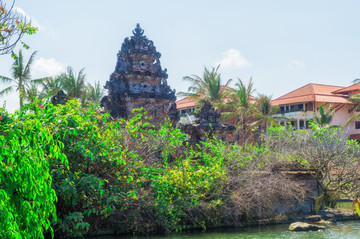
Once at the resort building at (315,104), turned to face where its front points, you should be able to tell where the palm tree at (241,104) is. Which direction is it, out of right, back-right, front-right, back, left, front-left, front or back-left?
front

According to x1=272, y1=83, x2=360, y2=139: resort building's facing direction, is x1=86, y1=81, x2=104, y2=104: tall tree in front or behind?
in front

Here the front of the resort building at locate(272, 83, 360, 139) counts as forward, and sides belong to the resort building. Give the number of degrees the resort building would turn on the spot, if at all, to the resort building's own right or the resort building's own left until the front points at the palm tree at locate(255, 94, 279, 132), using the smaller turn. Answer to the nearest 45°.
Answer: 0° — it already faces it

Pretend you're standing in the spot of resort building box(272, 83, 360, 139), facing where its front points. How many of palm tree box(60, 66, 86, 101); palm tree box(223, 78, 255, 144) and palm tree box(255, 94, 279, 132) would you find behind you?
0

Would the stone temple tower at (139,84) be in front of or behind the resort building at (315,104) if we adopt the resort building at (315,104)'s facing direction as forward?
in front

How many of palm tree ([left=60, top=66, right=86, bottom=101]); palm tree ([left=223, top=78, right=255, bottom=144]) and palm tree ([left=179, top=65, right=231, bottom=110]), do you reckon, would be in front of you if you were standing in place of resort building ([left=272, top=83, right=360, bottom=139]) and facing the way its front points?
3

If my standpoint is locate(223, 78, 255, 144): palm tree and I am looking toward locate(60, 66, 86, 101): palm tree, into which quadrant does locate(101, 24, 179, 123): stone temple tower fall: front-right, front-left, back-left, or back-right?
front-left

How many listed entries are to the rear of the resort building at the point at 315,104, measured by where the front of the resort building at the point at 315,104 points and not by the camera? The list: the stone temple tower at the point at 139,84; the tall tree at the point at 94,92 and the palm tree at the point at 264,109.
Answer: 0

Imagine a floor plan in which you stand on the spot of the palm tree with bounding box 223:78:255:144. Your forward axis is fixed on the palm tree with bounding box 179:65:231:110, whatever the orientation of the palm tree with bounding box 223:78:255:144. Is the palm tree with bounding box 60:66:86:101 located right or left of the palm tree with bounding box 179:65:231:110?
left

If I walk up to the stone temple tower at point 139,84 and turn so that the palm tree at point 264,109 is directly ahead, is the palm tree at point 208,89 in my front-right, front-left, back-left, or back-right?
front-left

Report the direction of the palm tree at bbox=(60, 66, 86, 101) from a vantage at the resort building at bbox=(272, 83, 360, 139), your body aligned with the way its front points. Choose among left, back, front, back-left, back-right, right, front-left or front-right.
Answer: front

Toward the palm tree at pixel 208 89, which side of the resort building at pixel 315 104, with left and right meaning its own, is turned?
front

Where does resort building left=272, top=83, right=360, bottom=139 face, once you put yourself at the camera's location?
facing the viewer and to the left of the viewer
